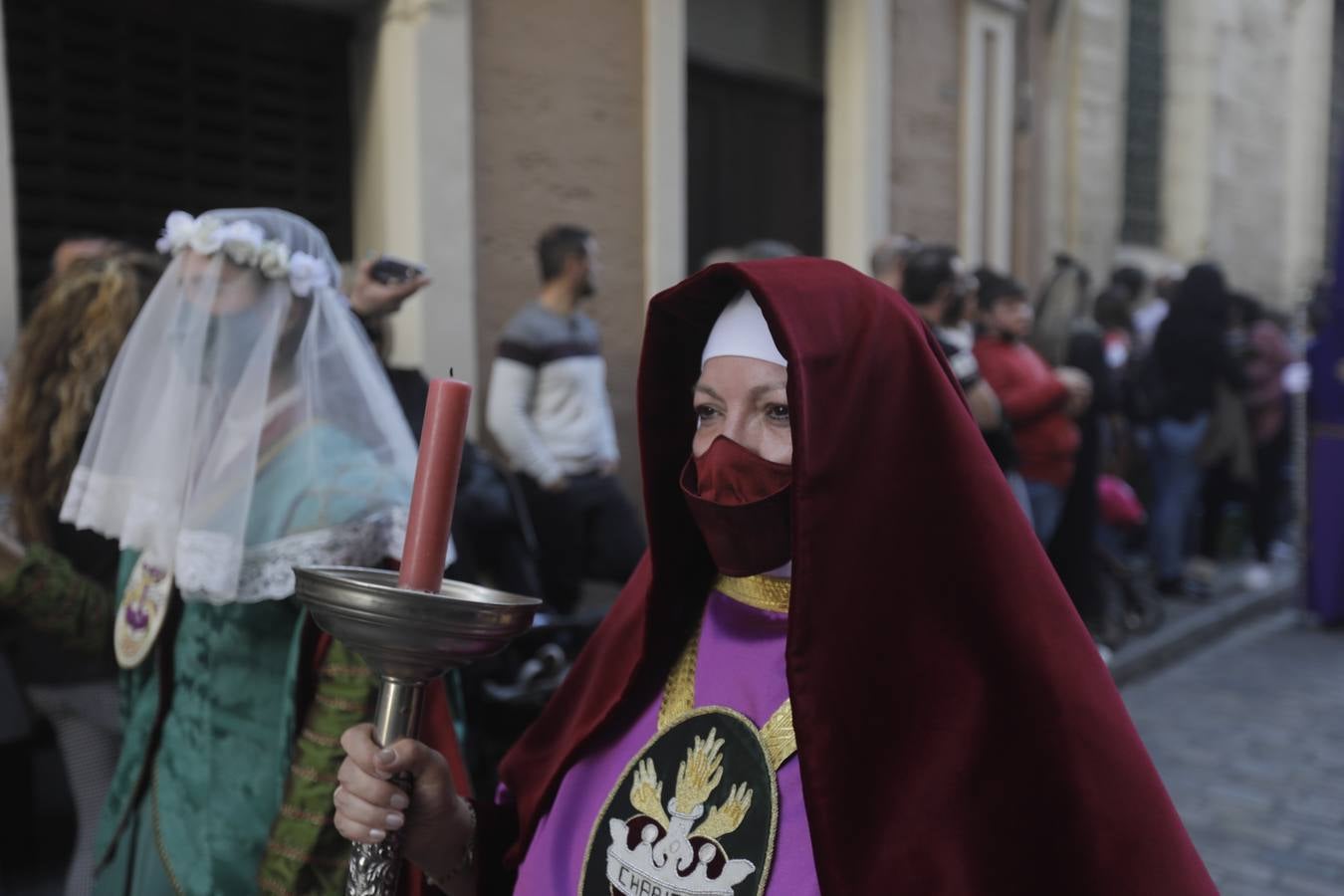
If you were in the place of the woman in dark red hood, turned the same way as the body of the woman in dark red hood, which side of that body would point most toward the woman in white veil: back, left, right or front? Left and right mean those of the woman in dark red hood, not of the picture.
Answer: right

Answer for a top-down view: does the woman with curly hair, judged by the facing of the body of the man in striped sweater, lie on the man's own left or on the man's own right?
on the man's own right

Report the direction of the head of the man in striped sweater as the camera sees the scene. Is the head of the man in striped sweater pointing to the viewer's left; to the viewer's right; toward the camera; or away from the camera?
to the viewer's right

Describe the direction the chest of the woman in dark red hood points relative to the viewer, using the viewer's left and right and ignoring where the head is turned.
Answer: facing the viewer and to the left of the viewer

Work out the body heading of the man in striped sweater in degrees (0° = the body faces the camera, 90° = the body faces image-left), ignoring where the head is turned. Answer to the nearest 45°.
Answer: approximately 315°

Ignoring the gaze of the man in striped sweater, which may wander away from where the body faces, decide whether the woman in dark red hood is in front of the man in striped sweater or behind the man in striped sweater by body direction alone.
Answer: in front

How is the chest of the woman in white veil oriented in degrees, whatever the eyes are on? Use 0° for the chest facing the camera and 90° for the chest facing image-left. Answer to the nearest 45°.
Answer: approximately 45°

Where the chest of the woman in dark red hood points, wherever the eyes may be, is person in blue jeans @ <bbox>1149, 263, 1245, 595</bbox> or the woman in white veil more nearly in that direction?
the woman in white veil
